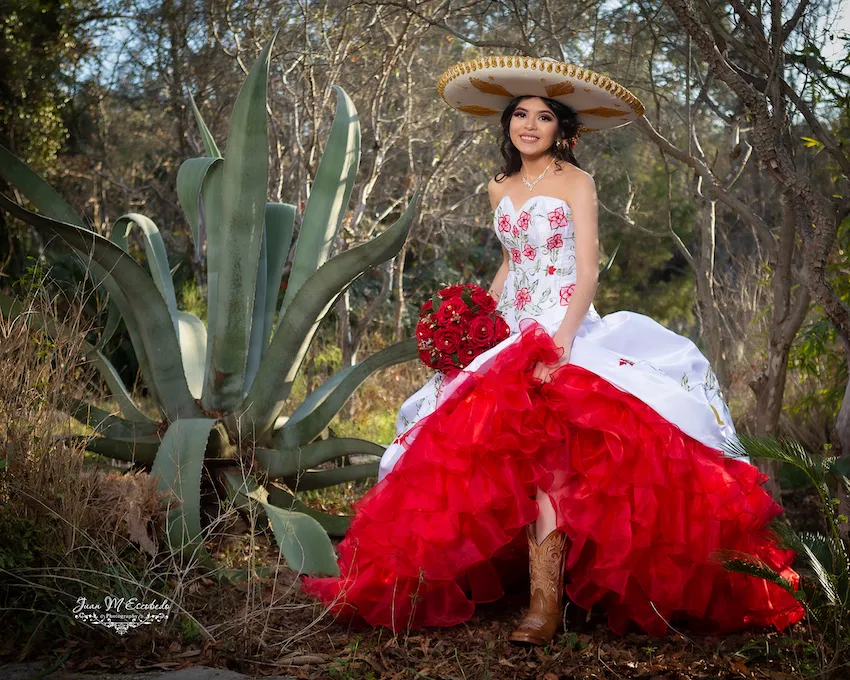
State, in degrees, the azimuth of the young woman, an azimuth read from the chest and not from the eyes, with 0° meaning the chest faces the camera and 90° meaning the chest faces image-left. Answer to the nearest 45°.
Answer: approximately 45°

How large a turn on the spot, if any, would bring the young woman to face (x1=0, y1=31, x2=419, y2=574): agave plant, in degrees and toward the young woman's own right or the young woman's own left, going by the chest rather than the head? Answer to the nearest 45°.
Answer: approximately 90° to the young woman's own right
